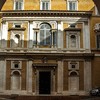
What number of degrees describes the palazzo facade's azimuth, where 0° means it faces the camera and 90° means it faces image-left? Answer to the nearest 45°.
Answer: approximately 0°
